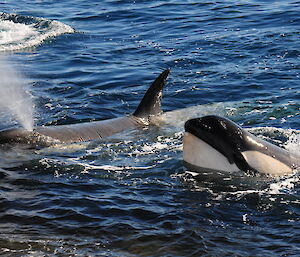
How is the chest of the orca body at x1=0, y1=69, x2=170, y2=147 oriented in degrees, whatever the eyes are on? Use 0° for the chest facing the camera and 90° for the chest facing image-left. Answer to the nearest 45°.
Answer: approximately 90°
